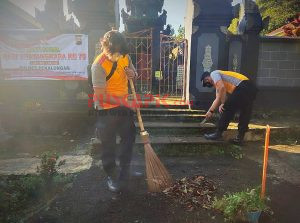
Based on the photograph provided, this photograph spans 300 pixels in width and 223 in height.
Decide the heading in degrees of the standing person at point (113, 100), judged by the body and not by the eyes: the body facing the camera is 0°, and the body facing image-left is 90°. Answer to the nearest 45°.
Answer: approximately 315°

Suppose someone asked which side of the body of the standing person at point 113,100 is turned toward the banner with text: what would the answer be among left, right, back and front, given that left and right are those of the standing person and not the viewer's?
back

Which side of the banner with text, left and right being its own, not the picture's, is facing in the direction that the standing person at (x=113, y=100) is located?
front

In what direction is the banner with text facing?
toward the camera

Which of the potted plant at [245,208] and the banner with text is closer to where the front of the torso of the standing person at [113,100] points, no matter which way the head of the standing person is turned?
the potted plant

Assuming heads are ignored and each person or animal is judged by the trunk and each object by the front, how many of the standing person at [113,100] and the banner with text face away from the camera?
0

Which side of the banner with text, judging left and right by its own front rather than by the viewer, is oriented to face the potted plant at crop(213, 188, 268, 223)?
front

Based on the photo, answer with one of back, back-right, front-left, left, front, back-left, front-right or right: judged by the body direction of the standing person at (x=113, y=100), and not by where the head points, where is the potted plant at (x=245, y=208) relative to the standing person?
front
